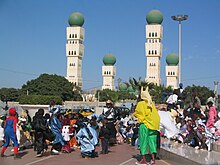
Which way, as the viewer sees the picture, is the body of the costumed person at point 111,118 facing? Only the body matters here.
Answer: toward the camera

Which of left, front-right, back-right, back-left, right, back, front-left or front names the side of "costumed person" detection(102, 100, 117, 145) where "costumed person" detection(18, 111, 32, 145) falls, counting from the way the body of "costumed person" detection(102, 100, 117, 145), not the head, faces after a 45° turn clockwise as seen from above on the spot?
front-right

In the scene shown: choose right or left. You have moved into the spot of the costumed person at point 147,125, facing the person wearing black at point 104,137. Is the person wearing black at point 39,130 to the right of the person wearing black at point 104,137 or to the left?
left

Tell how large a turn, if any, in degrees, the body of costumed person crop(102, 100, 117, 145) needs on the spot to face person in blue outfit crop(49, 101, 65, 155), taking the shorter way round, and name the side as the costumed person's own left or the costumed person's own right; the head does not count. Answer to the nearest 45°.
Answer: approximately 45° to the costumed person's own right

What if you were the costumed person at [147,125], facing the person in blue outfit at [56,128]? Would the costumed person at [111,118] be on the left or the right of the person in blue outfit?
right

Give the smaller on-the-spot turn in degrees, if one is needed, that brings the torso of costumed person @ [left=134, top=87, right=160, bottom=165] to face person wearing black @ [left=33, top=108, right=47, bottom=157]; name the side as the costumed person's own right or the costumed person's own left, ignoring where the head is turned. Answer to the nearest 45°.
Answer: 0° — they already face them

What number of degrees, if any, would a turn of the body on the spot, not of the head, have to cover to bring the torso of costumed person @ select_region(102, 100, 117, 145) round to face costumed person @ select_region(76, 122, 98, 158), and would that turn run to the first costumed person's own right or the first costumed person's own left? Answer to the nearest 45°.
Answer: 0° — they already face them
